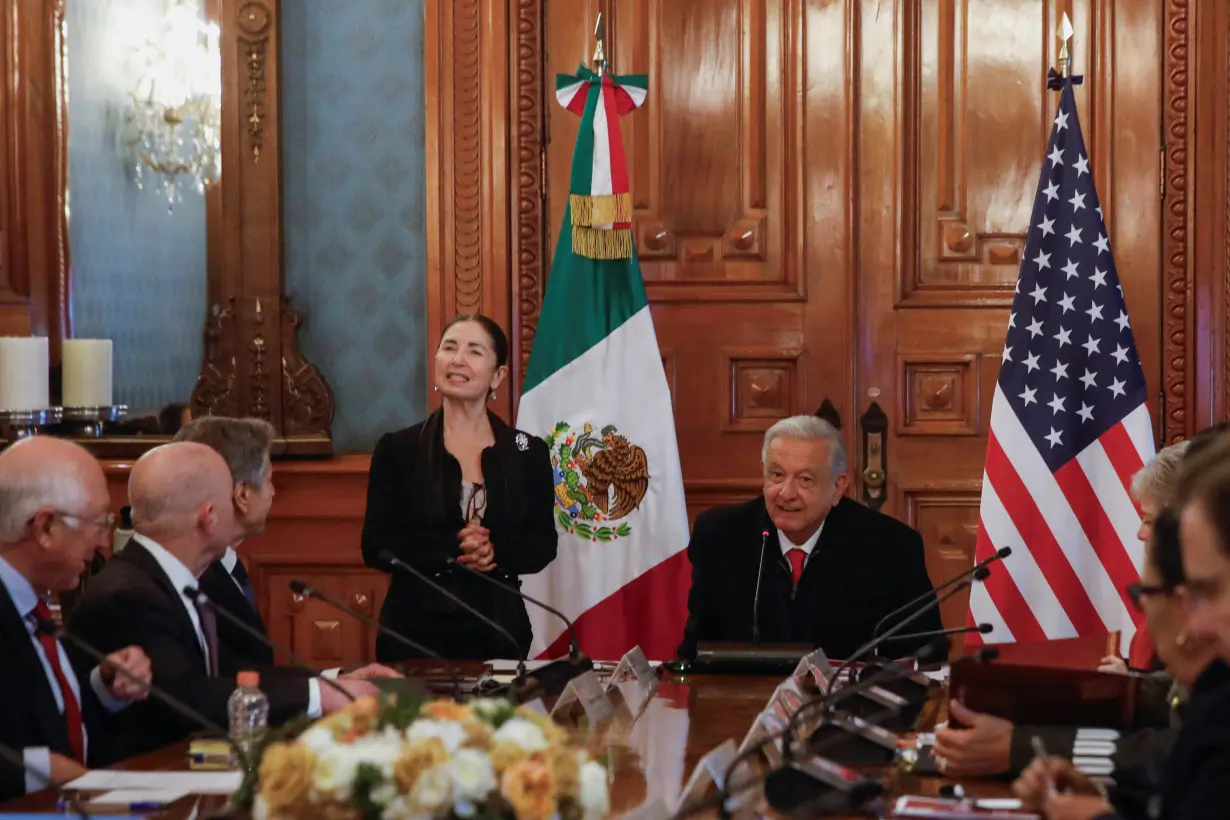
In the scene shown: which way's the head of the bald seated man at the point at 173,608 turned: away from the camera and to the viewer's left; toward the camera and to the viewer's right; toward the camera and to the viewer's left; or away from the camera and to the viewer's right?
away from the camera and to the viewer's right

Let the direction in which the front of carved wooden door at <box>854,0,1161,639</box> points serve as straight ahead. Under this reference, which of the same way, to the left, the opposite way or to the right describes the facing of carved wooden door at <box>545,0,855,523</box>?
the same way

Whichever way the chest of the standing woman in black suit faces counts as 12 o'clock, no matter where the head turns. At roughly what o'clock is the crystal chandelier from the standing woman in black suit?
The crystal chandelier is roughly at 5 o'clock from the standing woman in black suit.

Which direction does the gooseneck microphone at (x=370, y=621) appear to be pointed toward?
to the viewer's left

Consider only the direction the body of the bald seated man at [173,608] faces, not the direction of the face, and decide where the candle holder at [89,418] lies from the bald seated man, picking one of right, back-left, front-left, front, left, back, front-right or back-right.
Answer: left

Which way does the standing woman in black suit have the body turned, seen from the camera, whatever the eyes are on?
toward the camera

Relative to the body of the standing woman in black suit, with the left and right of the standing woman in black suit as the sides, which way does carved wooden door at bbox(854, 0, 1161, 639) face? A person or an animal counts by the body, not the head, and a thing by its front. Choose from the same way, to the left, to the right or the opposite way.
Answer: the same way

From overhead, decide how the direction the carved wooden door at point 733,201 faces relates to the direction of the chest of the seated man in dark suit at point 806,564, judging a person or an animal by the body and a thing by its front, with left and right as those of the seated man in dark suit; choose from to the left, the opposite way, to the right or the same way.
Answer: the same way

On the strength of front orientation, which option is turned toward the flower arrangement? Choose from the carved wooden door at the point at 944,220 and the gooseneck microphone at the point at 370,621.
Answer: the carved wooden door

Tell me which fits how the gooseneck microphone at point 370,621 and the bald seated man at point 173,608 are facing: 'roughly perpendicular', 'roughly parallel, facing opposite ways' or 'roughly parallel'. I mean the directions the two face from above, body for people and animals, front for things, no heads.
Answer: roughly parallel, facing opposite ways

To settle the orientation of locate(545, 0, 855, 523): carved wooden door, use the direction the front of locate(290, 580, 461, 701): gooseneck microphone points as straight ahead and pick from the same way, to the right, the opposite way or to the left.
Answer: to the left

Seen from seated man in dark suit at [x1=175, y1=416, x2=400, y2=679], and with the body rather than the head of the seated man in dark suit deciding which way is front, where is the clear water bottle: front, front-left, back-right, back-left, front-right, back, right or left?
right

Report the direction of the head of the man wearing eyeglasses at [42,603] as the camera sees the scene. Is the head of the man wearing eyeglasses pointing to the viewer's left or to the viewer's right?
to the viewer's right

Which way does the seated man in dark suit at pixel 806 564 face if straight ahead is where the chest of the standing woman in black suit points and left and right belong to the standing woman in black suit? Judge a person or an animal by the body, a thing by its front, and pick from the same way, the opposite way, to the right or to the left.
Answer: the same way

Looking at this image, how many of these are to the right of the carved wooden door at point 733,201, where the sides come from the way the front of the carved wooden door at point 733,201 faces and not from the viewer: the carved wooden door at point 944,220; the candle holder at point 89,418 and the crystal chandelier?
2

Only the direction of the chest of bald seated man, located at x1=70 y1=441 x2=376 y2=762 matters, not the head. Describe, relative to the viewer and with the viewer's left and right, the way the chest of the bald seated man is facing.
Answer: facing to the right of the viewer

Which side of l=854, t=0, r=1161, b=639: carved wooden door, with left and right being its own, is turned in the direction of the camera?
front
